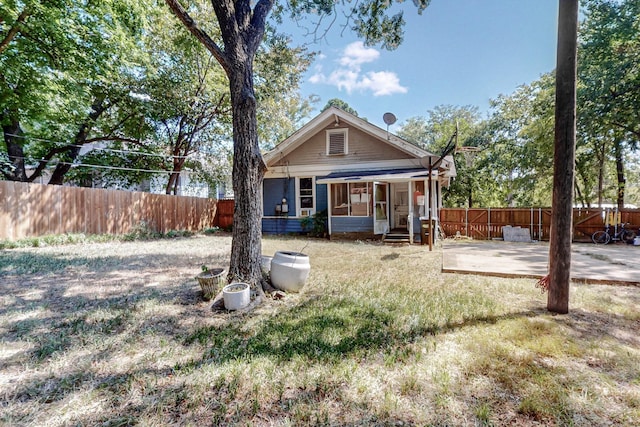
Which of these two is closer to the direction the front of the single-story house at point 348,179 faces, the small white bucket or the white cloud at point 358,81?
the small white bucket

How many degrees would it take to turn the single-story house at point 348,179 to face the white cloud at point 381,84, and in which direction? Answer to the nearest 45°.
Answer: approximately 180°

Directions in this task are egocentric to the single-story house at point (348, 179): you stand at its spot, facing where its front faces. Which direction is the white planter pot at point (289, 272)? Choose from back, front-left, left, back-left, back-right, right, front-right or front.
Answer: front

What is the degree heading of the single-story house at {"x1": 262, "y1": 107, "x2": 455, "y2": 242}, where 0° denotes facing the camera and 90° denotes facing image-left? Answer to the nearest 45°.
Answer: approximately 0°

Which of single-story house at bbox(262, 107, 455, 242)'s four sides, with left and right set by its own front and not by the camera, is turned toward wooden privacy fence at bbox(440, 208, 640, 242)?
left

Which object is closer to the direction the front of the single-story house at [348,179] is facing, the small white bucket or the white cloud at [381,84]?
the small white bucket

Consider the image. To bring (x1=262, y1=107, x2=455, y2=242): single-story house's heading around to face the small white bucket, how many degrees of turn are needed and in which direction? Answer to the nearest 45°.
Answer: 0° — it already faces it

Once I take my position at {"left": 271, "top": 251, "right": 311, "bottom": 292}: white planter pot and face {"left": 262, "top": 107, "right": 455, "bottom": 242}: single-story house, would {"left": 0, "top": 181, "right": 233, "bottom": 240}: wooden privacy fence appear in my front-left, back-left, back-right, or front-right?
front-left

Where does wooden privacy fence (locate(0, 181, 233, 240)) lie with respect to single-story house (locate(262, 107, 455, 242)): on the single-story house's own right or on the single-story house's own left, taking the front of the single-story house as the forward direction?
on the single-story house's own right

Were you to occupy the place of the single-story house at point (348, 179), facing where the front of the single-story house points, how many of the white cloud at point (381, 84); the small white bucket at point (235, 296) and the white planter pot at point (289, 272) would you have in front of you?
2

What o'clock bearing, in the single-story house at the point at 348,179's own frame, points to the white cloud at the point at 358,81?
The white cloud is roughly at 6 o'clock from the single-story house.

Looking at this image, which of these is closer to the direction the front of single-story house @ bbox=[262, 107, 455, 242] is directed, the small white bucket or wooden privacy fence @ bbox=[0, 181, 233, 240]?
the small white bucket
